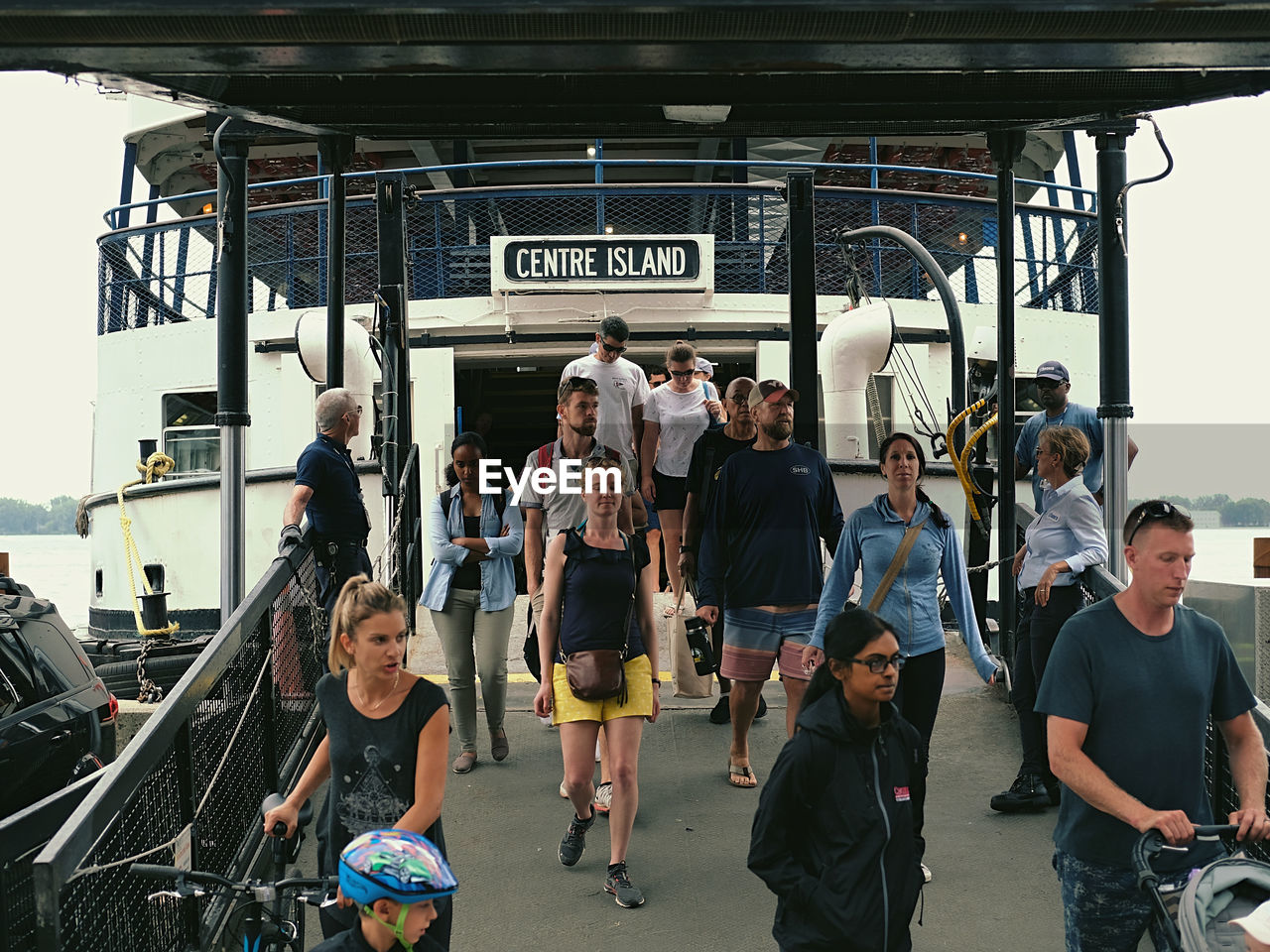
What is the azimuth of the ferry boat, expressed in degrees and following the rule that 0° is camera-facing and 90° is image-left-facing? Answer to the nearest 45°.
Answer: approximately 0°

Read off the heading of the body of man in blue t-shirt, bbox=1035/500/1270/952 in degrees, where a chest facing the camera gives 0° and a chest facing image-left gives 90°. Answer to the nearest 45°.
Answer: approximately 315°

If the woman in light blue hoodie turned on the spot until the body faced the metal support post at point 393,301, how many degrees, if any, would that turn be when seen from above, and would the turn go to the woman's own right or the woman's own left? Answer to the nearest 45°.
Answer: approximately 135° to the woman's own right

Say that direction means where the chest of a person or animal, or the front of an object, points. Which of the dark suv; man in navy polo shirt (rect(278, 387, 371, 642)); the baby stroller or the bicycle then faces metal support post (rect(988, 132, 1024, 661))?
the man in navy polo shirt

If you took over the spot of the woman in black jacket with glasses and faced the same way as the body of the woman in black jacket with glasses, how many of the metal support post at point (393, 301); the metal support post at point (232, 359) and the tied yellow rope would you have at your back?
3

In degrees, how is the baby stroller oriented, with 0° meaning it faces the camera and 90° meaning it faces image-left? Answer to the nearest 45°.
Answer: approximately 315°
